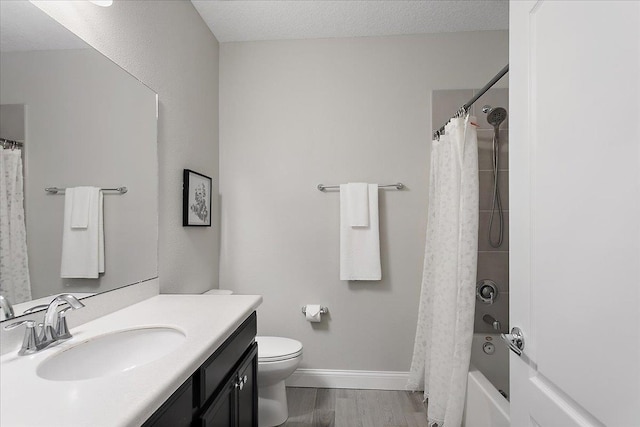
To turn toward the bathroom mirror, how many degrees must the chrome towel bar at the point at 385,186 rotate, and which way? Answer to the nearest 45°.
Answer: approximately 45° to its right

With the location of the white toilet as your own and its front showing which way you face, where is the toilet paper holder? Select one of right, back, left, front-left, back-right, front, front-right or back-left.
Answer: front-left

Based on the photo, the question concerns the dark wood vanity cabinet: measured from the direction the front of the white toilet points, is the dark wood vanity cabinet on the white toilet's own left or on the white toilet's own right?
on the white toilet's own right

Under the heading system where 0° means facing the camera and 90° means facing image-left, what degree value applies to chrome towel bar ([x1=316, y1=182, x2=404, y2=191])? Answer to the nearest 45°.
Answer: approximately 0°
